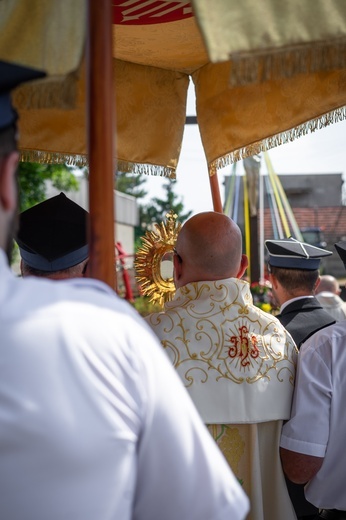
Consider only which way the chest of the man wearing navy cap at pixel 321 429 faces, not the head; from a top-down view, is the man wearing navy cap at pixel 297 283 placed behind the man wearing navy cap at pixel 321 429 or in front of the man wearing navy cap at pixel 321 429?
in front

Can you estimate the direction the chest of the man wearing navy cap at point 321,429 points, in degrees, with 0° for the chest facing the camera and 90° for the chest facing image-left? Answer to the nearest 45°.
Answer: approximately 180°

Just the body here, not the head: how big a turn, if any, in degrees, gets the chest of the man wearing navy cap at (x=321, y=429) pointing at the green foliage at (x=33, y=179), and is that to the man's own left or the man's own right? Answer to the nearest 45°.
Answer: approximately 45° to the man's own left

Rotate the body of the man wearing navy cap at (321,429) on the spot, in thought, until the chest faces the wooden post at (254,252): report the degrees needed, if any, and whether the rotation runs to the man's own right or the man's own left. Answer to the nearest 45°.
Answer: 0° — they already face it
